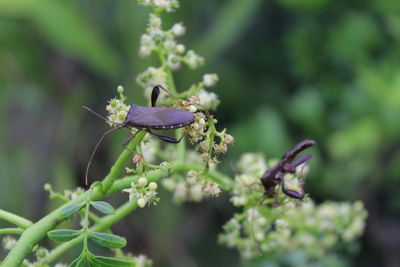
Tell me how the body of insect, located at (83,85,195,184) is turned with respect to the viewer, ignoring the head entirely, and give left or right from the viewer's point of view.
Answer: facing to the left of the viewer
